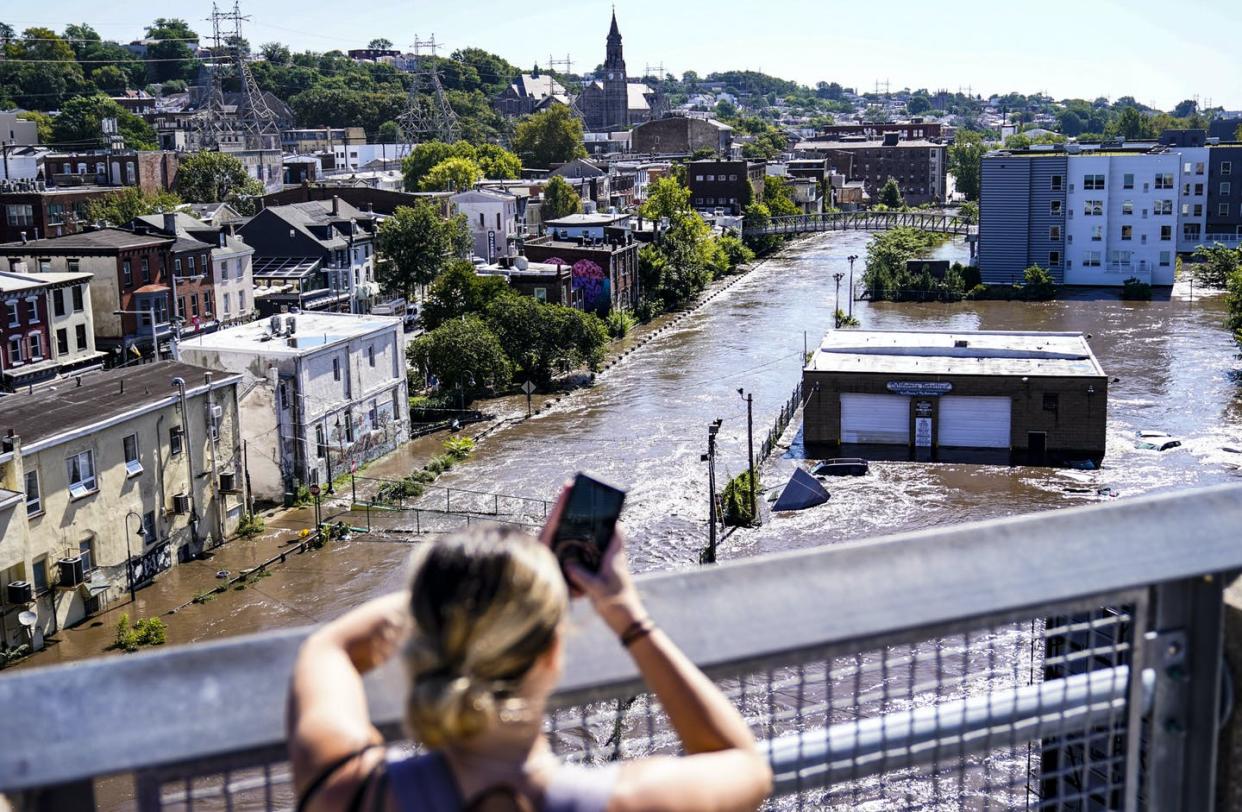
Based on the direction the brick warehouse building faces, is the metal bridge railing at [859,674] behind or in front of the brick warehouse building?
in front

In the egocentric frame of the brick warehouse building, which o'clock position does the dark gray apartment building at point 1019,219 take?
The dark gray apartment building is roughly at 6 o'clock from the brick warehouse building.

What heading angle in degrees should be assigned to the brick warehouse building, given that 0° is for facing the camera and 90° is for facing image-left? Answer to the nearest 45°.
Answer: approximately 0°

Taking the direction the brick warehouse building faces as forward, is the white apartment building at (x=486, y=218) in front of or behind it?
behind

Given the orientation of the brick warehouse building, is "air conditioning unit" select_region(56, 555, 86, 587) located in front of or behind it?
in front

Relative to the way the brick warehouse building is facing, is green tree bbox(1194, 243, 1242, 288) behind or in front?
behind

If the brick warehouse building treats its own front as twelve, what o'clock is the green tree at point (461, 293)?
The green tree is roughly at 4 o'clock from the brick warehouse building.

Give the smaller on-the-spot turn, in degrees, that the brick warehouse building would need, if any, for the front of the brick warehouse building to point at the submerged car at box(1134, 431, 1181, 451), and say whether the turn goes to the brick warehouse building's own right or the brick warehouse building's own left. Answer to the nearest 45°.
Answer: approximately 90° to the brick warehouse building's own left

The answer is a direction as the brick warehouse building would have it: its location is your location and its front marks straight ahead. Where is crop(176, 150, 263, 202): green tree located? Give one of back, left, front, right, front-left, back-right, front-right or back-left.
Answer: back-right

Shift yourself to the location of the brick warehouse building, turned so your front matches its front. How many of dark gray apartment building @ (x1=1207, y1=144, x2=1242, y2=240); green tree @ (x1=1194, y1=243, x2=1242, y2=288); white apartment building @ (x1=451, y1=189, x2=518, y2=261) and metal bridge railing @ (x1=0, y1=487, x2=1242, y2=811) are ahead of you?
1

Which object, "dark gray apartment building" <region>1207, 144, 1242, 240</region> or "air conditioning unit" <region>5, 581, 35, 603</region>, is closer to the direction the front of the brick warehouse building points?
the air conditioning unit

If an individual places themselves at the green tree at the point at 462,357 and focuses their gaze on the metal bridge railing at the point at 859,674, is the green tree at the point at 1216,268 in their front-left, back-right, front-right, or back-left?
back-left

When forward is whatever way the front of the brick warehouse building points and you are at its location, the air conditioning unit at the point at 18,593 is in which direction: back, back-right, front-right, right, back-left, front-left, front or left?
front-right
